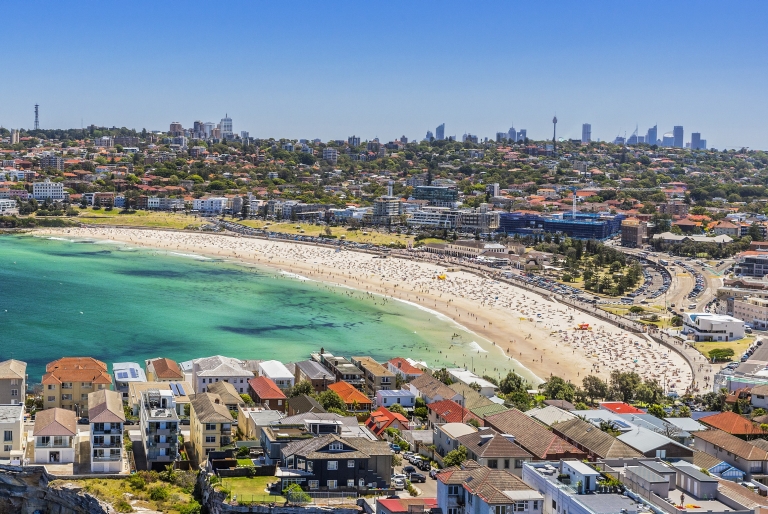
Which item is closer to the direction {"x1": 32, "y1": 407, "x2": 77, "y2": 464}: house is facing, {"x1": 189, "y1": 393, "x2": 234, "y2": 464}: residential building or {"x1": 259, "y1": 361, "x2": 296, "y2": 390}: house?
the residential building

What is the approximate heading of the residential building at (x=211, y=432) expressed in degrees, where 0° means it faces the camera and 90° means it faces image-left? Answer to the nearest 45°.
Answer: approximately 0°

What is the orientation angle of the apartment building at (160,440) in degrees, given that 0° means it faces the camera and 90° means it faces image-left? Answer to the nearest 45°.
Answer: approximately 0°

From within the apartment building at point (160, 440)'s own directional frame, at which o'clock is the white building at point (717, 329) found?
The white building is roughly at 8 o'clock from the apartment building.

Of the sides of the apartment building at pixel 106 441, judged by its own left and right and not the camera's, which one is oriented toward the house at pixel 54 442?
right

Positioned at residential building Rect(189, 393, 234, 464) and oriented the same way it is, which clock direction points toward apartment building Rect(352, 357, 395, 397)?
The apartment building is roughly at 7 o'clock from the residential building.

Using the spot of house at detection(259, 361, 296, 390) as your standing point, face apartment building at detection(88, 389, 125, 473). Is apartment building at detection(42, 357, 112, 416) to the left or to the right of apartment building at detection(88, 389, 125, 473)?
right

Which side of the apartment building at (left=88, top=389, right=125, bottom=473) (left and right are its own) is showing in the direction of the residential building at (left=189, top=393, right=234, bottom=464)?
left

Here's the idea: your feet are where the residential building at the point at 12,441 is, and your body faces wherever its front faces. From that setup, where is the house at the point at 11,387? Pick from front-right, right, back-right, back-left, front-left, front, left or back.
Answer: back

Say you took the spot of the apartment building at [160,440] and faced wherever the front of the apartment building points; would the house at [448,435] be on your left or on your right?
on your left
